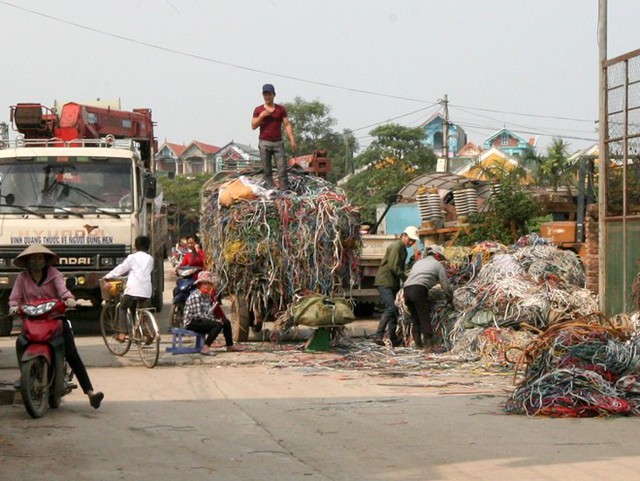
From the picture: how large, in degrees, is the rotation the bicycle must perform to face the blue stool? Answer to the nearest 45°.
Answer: approximately 135° to its right

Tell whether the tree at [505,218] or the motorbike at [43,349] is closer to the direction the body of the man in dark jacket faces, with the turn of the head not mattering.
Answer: the tree

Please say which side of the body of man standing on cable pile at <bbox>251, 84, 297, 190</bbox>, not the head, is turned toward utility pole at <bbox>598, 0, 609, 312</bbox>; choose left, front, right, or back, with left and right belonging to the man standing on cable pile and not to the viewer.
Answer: left

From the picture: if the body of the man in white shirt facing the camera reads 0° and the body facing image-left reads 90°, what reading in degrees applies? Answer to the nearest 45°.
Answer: approximately 135°

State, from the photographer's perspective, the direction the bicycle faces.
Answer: facing away from the viewer and to the left of the viewer

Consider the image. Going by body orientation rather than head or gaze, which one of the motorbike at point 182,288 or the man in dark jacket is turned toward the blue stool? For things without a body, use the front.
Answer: the motorbike

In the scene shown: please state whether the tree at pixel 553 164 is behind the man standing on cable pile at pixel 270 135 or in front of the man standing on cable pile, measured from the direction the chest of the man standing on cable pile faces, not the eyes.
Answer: behind

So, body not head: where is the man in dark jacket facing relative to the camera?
to the viewer's right
